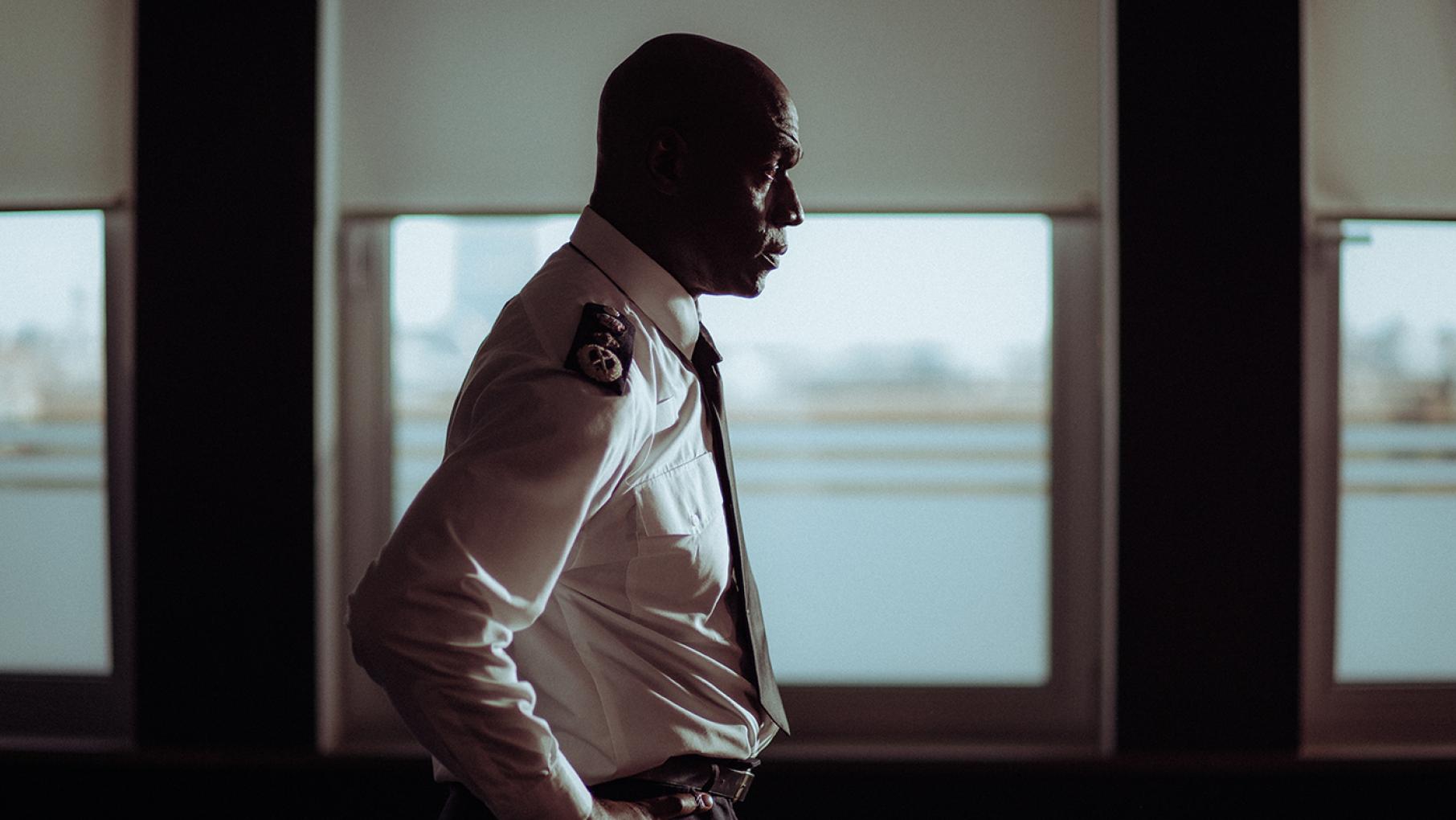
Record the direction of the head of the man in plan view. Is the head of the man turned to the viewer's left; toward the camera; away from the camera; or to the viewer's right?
to the viewer's right

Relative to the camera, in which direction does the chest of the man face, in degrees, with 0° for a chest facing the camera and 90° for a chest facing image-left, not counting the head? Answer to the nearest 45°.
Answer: approximately 270°

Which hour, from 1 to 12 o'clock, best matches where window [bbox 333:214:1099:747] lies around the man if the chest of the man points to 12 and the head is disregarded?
The window is roughly at 10 o'clock from the man.

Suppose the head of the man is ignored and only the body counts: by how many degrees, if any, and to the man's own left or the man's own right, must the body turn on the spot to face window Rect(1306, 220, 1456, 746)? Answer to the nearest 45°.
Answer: approximately 45° to the man's own left

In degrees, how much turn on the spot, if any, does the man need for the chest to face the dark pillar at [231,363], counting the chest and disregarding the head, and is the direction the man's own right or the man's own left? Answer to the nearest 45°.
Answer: approximately 135° to the man's own left

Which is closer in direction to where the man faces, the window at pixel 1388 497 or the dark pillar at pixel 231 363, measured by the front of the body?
the window
